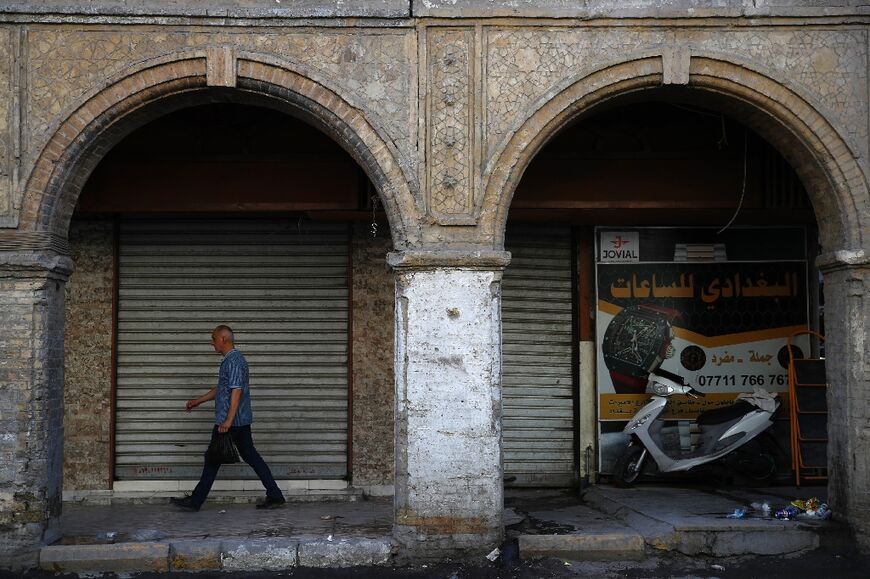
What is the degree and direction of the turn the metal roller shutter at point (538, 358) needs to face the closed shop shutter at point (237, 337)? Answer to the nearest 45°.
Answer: approximately 90° to its right

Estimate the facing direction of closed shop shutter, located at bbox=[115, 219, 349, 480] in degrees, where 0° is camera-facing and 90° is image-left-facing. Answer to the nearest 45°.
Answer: approximately 0°

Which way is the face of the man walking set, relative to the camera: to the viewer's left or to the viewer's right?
to the viewer's left

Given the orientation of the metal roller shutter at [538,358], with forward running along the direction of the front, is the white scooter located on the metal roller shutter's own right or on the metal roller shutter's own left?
on the metal roller shutter's own left

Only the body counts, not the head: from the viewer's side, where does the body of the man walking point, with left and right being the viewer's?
facing to the left of the viewer

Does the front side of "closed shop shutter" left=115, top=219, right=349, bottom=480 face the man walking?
yes

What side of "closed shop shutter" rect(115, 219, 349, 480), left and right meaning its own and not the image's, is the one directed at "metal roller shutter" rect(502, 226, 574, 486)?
left
